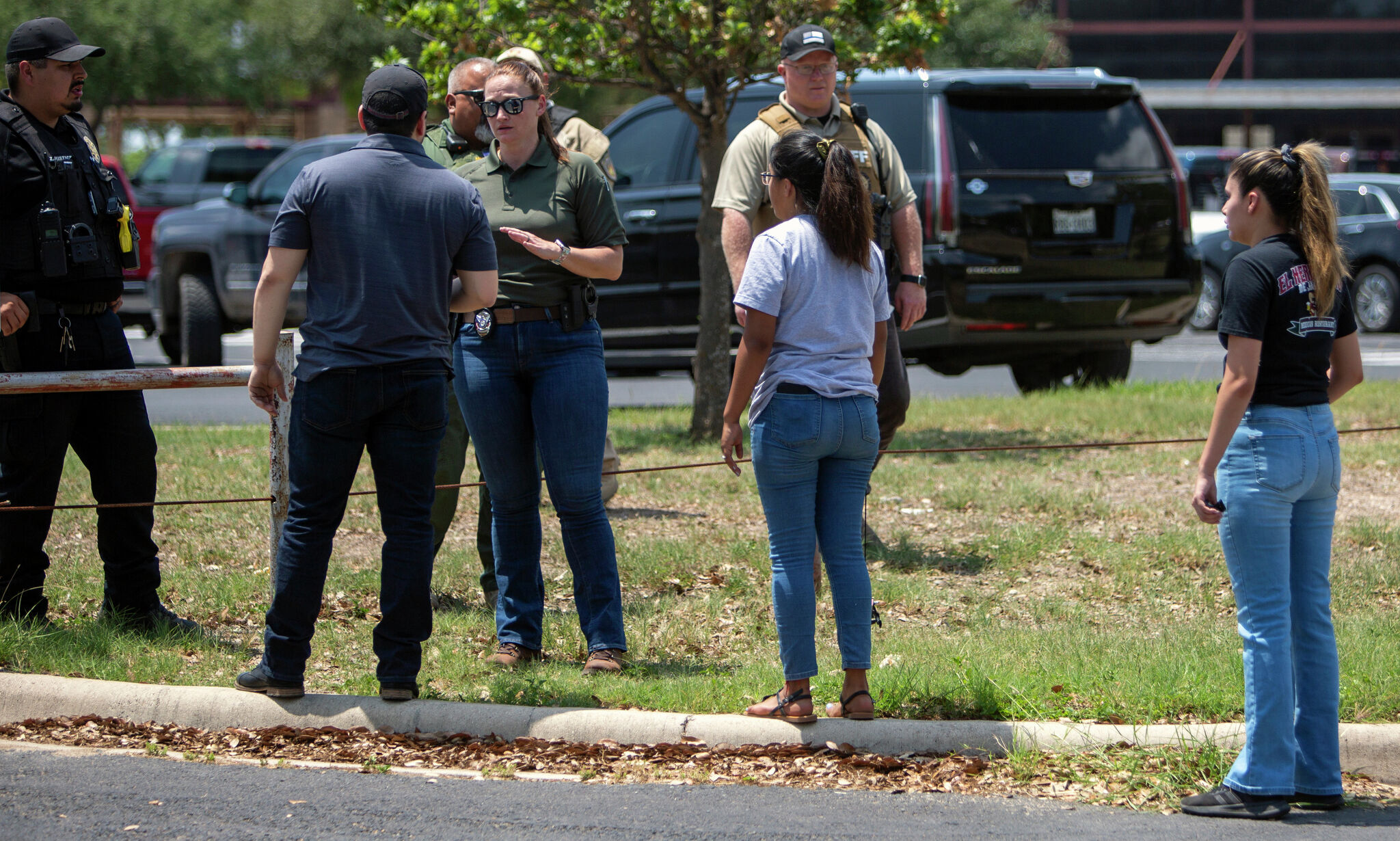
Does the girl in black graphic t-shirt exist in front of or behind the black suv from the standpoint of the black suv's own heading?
behind

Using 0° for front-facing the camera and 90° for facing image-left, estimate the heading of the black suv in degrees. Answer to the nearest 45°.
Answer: approximately 135°

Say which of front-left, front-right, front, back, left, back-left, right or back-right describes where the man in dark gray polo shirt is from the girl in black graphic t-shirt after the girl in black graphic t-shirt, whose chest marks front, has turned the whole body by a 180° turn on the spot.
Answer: back-right

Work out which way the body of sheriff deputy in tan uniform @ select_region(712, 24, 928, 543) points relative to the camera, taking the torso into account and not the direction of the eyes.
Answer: toward the camera

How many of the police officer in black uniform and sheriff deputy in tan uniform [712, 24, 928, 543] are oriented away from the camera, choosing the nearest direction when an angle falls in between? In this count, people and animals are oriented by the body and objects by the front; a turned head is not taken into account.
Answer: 0

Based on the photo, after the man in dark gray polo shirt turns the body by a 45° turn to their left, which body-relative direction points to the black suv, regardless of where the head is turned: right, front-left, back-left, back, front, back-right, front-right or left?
right

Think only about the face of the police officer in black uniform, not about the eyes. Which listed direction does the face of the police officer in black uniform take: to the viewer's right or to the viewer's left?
to the viewer's right

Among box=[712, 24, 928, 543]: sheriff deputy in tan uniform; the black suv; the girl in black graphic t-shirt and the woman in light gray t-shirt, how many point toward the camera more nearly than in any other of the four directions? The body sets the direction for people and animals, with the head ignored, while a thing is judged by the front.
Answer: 1

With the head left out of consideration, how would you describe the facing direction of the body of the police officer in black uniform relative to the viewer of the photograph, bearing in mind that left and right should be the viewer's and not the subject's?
facing the viewer and to the right of the viewer

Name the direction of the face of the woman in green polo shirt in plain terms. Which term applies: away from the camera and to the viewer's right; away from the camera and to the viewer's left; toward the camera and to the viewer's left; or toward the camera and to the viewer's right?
toward the camera and to the viewer's left

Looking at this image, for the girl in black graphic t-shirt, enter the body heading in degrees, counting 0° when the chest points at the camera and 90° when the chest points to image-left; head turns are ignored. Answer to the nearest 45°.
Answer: approximately 135°

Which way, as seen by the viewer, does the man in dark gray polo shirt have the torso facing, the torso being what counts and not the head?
away from the camera

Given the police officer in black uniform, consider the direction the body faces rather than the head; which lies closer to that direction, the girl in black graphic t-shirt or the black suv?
the girl in black graphic t-shirt
